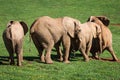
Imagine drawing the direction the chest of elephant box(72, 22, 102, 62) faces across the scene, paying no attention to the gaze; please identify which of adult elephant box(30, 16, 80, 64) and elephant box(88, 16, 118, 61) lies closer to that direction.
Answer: the elephant box(88, 16, 118, 61)

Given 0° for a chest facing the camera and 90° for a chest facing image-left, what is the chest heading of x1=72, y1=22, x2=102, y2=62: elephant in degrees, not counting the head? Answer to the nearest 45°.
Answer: approximately 225°

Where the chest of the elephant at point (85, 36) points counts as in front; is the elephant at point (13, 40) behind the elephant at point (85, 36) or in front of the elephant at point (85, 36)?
behind

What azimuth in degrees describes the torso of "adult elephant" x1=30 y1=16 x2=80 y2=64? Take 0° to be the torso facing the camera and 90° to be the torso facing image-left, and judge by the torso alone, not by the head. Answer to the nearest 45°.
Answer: approximately 225°

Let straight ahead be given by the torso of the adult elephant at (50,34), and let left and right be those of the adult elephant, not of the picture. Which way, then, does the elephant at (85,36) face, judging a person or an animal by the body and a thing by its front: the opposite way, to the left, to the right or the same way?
the same way

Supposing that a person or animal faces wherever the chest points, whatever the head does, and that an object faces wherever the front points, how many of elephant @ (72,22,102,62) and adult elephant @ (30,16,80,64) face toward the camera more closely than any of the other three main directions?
0

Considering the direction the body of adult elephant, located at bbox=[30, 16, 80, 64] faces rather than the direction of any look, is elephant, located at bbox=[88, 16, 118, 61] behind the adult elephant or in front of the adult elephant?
in front
